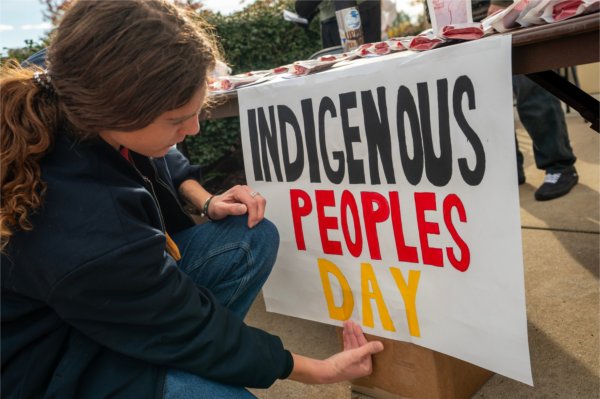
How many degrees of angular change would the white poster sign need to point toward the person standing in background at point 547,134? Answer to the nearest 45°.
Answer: approximately 180°

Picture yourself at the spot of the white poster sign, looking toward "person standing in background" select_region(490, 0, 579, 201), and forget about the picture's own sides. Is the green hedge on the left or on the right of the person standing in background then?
left

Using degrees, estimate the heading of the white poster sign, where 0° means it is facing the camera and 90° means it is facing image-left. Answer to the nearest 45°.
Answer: approximately 45°

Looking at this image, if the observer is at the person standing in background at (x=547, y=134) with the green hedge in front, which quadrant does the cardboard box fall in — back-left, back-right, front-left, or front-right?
back-left

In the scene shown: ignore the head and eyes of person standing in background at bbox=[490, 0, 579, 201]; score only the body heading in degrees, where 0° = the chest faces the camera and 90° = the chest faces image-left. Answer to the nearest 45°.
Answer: approximately 45°

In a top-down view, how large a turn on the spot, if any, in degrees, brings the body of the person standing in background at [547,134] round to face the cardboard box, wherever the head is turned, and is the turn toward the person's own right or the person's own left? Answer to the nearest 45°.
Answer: approximately 45° to the person's own left

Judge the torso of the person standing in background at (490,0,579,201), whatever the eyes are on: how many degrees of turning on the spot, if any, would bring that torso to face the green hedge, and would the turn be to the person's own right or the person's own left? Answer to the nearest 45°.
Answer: approximately 90° to the person's own right
